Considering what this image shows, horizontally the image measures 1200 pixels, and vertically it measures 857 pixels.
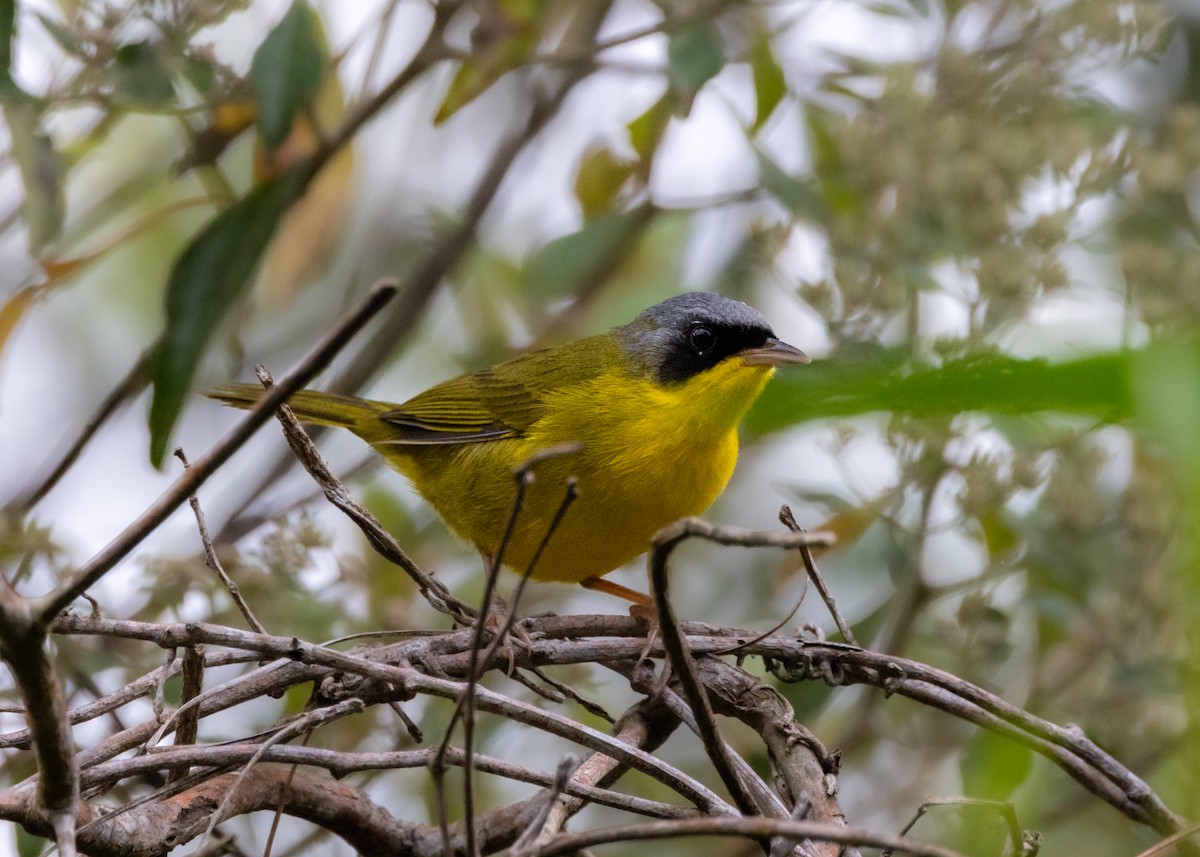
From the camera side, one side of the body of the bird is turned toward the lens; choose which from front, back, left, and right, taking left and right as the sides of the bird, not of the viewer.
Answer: right

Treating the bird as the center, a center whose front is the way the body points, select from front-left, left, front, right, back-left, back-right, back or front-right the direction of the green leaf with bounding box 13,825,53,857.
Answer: back-right

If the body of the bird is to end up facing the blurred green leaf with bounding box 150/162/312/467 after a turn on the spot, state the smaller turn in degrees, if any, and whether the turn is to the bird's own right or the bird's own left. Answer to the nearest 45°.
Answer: approximately 135° to the bird's own right

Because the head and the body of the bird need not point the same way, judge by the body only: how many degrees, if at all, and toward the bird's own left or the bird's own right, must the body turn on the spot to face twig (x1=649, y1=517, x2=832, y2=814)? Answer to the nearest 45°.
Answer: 0° — it already faces it

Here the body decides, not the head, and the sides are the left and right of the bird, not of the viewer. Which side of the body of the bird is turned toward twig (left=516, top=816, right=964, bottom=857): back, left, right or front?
right

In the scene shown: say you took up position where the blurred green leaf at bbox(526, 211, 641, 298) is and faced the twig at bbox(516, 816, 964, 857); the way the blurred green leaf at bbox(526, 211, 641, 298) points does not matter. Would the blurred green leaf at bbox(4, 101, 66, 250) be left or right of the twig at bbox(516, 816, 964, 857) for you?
right
